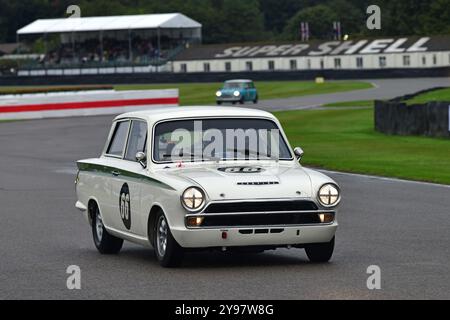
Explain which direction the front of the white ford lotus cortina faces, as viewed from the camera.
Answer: facing the viewer and to the right of the viewer

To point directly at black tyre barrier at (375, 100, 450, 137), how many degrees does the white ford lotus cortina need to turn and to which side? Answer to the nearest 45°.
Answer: approximately 135° to its left
